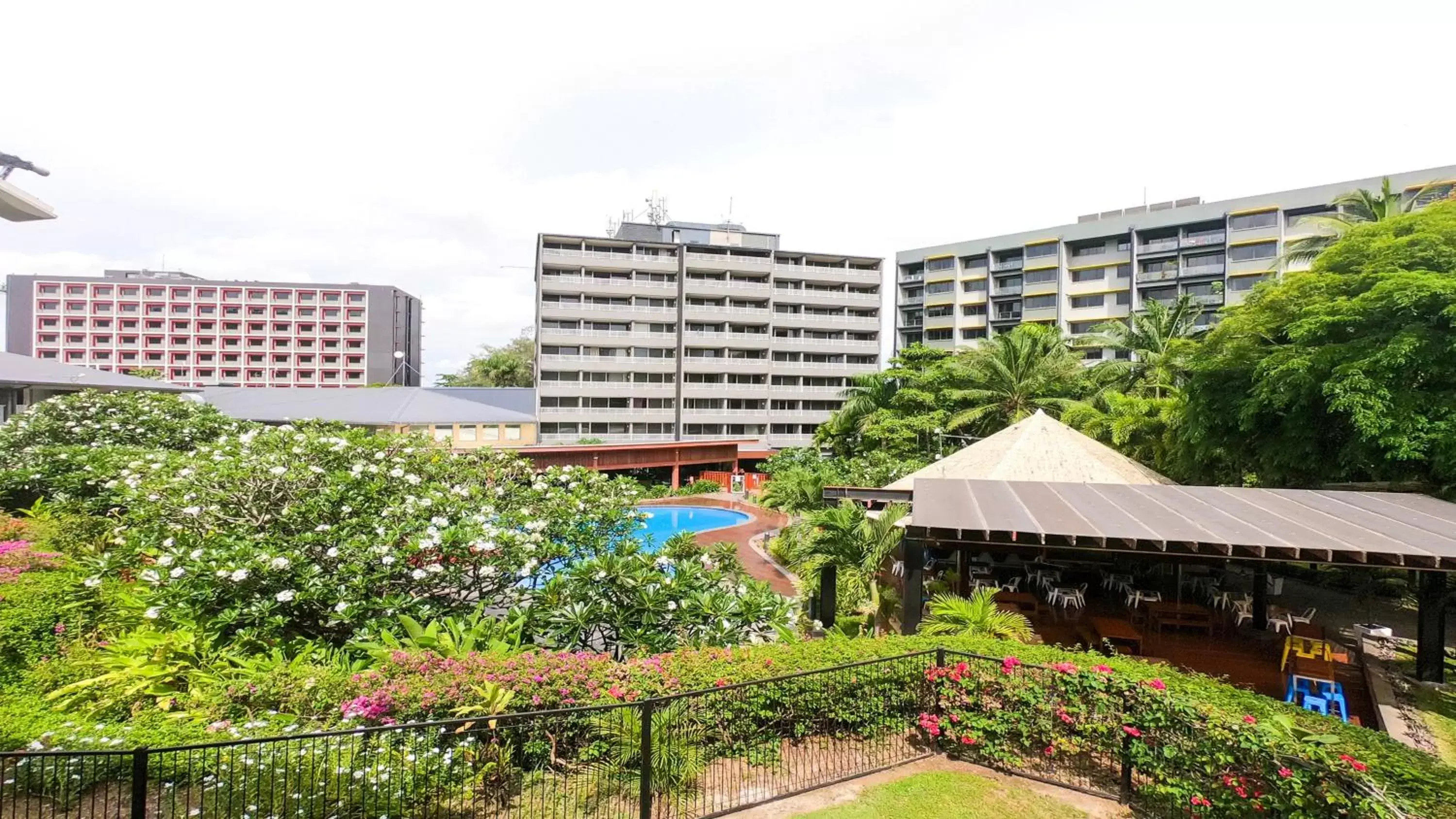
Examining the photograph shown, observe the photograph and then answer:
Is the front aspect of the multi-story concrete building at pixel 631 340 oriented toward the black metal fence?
yes

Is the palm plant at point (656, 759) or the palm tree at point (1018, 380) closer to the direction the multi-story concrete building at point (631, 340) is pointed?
the palm plant

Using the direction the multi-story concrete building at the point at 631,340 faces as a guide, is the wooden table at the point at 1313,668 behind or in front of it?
in front

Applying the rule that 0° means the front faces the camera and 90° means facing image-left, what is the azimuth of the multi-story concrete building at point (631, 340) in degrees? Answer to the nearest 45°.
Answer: approximately 0°

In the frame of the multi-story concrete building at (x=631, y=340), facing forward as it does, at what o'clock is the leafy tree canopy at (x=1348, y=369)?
The leafy tree canopy is roughly at 11 o'clock from the multi-story concrete building.

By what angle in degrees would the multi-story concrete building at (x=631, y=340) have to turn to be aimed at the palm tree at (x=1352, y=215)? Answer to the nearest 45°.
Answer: approximately 45° to its left

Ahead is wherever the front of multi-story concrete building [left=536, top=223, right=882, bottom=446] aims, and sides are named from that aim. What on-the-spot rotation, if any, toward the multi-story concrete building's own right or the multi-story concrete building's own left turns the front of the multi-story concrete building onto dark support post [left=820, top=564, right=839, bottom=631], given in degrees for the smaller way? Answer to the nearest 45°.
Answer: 0° — it already faces it

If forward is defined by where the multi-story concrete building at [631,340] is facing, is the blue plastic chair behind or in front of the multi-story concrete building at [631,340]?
in front

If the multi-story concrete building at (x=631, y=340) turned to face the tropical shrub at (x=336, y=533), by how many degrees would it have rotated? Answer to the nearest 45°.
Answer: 0° — it already faces it

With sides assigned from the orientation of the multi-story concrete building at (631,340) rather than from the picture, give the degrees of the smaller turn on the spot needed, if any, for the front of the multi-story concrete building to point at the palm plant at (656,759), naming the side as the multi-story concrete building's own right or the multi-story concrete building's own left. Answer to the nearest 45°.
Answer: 0° — it already faces it
